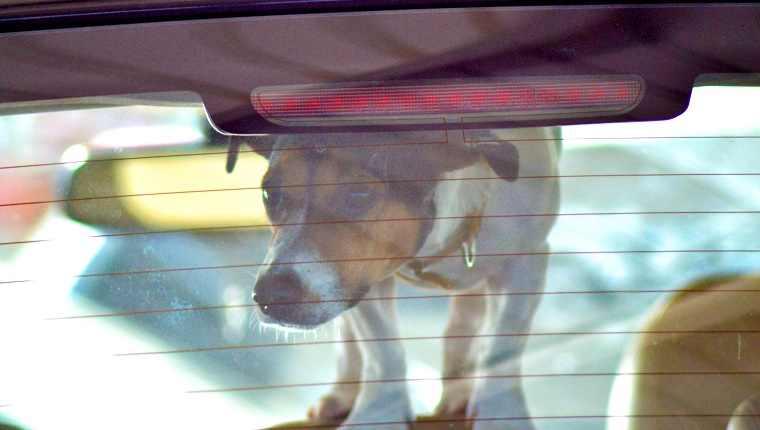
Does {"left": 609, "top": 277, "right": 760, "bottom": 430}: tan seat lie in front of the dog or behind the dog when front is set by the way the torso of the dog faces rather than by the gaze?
behind

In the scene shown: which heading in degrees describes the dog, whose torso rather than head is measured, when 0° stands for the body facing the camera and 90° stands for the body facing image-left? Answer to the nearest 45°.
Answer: approximately 45°
